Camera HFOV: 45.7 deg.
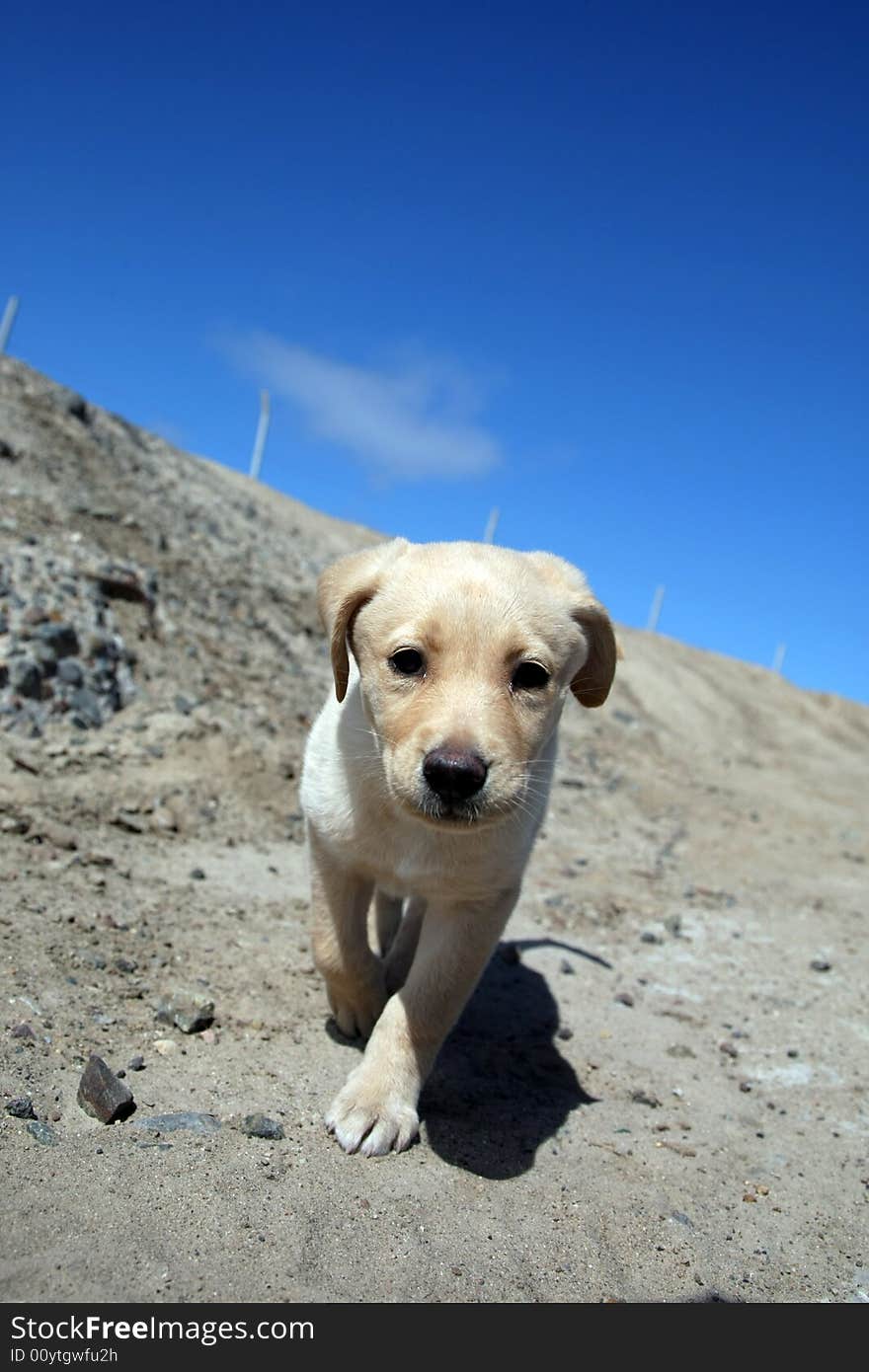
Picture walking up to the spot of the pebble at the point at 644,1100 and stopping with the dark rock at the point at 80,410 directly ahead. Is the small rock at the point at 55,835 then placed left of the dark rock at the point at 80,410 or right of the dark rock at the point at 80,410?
left

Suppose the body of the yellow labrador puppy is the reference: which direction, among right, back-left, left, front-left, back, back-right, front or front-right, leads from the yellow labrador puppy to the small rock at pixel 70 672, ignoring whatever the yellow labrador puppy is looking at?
back-right

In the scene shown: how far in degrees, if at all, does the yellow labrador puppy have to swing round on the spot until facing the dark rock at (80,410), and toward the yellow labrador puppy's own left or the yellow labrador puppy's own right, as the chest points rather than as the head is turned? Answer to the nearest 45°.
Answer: approximately 135° to the yellow labrador puppy's own right

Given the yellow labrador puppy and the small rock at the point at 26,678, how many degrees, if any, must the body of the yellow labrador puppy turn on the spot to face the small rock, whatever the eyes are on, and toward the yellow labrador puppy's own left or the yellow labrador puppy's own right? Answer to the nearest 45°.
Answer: approximately 135° to the yellow labrador puppy's own right

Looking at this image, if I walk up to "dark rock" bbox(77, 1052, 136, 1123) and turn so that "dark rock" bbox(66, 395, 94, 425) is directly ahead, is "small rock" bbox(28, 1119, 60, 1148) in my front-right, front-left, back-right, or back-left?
back-left

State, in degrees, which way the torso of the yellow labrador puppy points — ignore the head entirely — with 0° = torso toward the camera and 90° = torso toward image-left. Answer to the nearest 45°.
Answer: approximately 0°

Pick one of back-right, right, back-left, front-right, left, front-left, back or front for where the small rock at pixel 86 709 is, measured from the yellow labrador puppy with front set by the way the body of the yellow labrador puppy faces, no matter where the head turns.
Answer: back-right

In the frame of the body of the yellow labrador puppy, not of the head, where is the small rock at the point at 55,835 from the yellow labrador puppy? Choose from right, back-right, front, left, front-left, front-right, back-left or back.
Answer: back-right

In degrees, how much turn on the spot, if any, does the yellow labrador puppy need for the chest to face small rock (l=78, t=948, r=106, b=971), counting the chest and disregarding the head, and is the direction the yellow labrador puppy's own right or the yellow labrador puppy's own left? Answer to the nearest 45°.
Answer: approximately 90° to the yellow labrador puppy's own right
